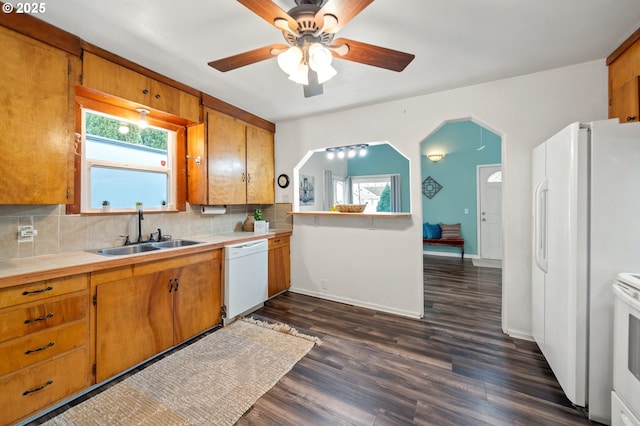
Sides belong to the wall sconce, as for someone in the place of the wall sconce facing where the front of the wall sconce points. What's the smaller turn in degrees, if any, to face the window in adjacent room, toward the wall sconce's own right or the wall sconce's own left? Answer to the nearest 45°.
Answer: approximately 90° to the wall sconce's own right

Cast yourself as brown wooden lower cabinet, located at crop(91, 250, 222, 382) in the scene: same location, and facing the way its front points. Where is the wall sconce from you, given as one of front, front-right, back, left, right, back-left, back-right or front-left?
front-left

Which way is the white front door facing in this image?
toward the camera

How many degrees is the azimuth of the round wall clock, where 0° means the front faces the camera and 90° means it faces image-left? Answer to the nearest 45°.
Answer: approximately 45°

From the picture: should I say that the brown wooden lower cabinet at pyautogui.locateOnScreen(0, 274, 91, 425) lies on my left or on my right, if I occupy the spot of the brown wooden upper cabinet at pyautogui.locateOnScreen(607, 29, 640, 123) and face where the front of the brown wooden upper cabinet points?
on my left

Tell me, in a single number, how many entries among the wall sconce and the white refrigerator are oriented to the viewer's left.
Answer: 1

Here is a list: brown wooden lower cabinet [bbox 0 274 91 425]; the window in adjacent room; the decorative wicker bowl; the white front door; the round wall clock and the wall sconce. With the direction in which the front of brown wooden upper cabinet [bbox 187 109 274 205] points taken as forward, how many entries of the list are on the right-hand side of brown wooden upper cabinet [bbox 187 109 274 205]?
1

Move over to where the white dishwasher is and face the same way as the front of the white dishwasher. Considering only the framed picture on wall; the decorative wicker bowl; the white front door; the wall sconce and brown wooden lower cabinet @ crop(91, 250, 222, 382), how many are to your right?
1

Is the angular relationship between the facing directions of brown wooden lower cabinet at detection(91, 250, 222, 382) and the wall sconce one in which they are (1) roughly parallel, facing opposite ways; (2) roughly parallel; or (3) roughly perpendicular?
roughly perpendicular

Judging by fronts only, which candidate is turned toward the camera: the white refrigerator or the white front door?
the white front door

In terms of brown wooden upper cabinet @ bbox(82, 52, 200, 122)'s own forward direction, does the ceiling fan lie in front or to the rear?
in front

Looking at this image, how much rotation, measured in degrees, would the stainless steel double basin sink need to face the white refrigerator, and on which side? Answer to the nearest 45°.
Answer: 0° — it already faces it

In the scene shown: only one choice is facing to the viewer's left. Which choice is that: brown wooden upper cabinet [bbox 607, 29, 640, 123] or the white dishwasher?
the brown wooden upper cabinet

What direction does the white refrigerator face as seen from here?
to the viewer's left

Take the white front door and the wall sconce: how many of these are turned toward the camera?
2

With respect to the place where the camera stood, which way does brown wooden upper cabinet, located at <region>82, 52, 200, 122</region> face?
facing the viewer and to the right of the viewer

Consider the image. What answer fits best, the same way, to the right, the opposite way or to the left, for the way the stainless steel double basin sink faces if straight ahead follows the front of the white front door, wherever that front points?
to the left
